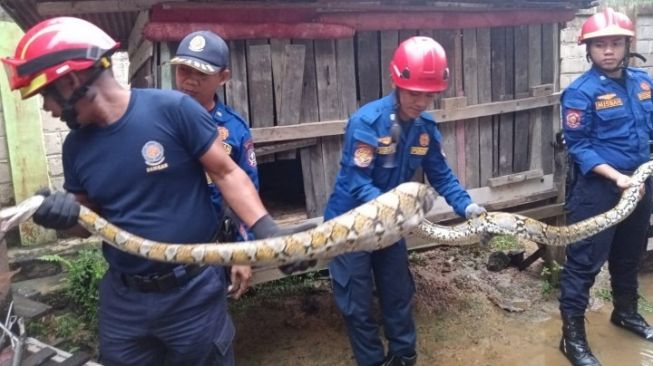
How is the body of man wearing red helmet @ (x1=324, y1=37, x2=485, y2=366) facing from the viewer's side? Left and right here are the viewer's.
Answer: facing the viewer and to the right of the viewer

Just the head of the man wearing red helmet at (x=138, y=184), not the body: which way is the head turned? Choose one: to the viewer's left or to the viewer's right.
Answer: to the viewer's left

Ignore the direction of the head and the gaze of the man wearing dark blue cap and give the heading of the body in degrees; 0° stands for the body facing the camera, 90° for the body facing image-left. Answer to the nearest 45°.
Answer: approximately 45°

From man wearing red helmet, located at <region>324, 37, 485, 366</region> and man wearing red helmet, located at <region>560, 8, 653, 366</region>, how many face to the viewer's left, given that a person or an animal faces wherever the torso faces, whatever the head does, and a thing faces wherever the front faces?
0

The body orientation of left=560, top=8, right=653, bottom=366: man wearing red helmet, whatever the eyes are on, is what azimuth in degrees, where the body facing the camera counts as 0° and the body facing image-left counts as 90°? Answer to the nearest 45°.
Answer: approximately 315°

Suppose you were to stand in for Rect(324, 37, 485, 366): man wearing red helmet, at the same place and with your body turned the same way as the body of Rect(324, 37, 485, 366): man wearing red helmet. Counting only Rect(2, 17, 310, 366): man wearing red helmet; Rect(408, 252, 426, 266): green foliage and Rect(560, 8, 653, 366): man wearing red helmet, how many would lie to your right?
1
